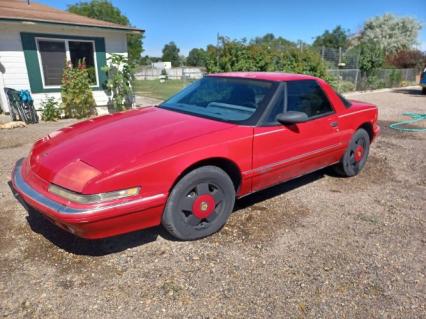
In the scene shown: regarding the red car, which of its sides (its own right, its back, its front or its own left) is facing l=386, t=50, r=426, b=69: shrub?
back

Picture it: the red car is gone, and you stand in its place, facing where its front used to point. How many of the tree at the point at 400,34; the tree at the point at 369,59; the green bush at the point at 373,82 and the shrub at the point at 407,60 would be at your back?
4

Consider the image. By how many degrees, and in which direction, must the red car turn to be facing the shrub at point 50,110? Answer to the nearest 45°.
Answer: approximately 90° to its right

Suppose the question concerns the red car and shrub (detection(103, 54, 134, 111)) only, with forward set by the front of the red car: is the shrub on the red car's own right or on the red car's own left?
on the red car's own right

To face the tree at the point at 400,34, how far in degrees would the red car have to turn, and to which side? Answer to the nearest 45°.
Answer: approximately 180°

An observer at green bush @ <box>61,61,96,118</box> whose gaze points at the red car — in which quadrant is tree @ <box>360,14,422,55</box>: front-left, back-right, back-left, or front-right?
back-left

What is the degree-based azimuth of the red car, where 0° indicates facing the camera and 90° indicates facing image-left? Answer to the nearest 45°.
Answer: approximately 45°

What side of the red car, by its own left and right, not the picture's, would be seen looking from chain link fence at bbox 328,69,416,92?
back

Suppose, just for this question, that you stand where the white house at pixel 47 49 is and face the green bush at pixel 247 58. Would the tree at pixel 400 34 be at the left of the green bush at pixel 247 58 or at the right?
left

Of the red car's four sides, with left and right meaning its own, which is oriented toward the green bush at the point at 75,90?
right
